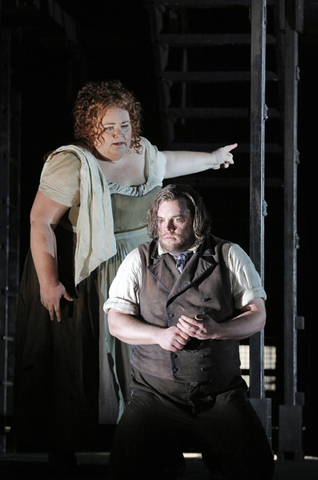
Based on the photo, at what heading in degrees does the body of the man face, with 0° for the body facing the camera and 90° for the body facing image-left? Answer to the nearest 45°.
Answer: approximately 0°

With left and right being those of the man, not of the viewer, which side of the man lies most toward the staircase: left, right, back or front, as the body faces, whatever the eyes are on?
back

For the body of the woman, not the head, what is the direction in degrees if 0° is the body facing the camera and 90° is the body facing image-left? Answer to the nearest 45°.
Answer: approximately 315°

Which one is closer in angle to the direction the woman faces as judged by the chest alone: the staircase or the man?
the man

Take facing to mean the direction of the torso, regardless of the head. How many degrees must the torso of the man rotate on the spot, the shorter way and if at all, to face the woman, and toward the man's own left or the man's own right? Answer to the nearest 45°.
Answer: approximately 135° to the man's own right
